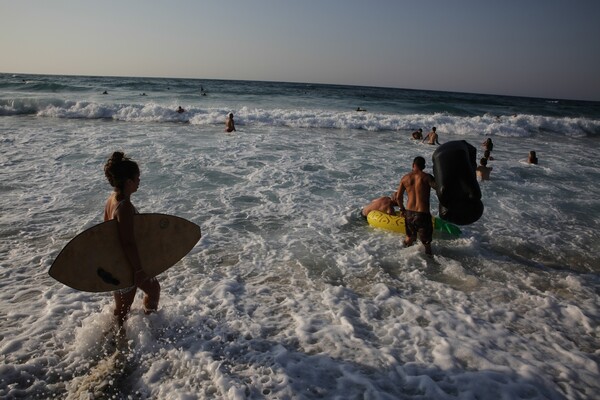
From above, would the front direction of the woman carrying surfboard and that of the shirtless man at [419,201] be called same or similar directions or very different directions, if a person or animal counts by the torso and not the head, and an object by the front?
same or similar directions

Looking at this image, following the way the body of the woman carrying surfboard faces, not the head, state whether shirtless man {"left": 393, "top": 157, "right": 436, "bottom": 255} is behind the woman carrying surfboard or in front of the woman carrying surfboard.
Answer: in front

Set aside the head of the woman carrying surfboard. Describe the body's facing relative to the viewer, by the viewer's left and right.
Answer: facing away from the viewer and to the right of the viewer

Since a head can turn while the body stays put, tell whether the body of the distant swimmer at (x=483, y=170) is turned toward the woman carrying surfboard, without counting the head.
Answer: no

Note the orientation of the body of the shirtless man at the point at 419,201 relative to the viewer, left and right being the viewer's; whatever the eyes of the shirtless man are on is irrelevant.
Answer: facing away from the viewer

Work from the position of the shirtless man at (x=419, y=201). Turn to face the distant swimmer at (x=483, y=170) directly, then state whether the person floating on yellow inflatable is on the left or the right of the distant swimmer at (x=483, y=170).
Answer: left

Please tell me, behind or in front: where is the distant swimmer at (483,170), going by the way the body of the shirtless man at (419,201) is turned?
in front
